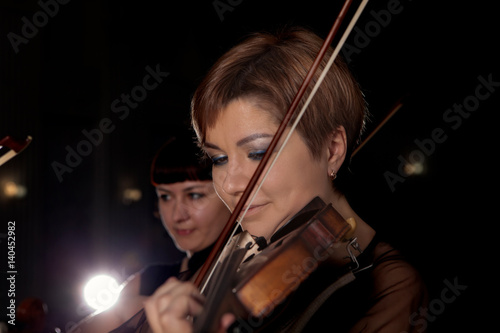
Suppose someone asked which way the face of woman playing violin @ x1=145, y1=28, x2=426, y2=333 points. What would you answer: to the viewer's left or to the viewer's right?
to the viewer's left

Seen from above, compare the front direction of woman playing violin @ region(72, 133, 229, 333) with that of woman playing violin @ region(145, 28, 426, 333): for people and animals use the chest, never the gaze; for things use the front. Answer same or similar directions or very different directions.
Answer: same or similar directions

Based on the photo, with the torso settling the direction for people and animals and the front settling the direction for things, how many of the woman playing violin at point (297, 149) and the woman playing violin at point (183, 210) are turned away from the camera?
0

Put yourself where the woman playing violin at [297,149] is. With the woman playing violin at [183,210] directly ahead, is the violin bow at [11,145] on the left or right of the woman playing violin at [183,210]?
left

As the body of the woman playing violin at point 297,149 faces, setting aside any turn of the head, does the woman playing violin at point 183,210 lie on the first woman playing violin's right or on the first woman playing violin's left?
on the first woman playing violin's right

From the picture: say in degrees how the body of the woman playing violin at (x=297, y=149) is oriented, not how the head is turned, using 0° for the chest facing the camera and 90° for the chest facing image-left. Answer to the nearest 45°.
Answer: approximately 45°

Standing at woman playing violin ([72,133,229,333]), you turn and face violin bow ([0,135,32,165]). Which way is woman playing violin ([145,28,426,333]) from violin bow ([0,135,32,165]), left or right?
left

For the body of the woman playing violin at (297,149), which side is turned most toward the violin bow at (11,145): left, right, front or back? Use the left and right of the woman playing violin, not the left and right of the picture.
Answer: right

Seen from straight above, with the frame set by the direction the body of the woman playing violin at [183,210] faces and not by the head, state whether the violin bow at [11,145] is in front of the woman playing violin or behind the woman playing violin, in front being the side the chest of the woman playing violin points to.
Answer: in front

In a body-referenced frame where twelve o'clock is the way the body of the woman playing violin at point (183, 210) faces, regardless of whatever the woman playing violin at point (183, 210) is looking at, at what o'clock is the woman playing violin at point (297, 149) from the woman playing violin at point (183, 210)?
the woman playing violin at point (297, 149) is roughly at 10 o'clock from the woman playing violin at point (183, 210).
